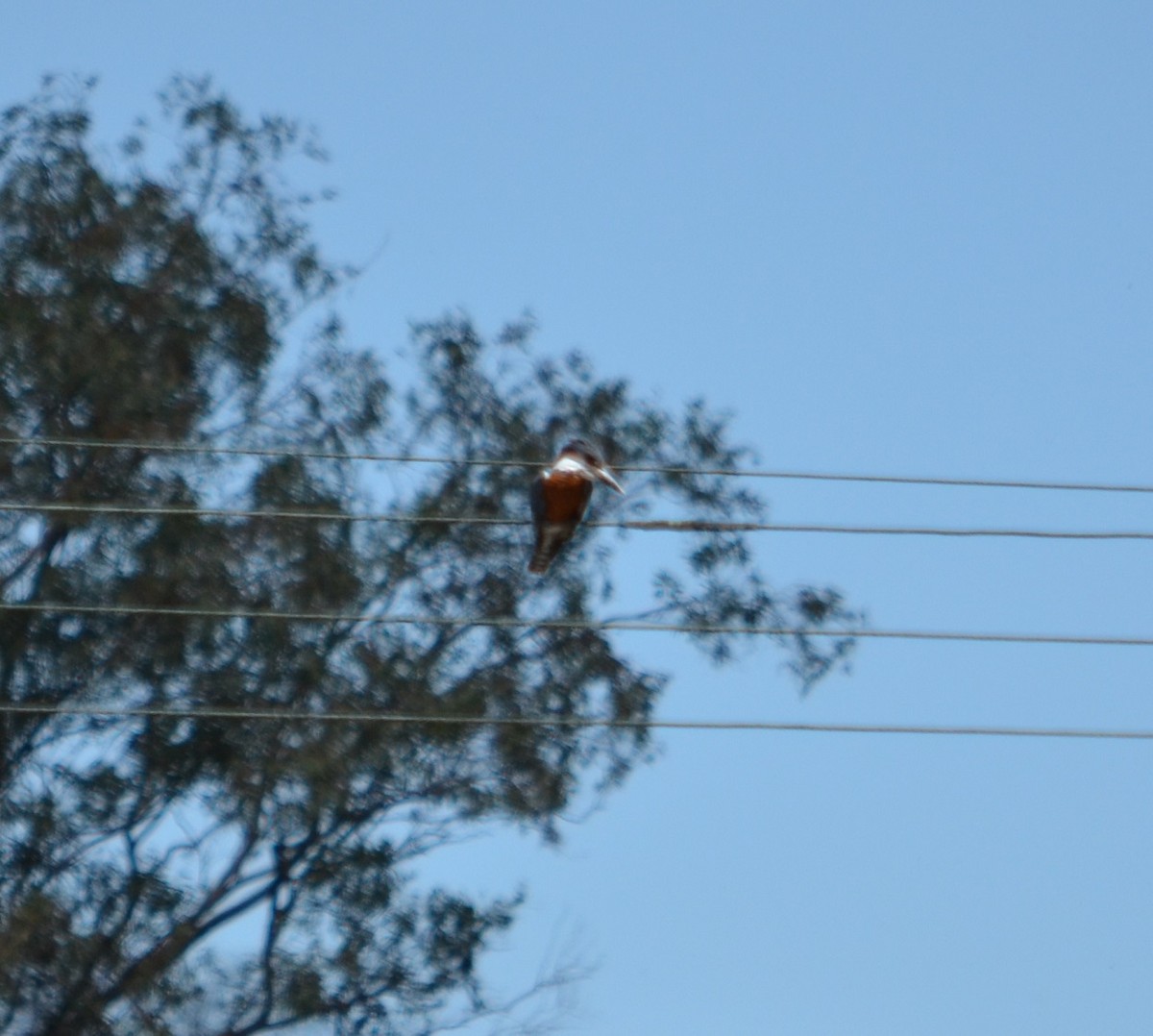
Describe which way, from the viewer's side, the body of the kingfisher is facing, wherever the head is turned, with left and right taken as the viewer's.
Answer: facing the viewer and to the right of the viewer
